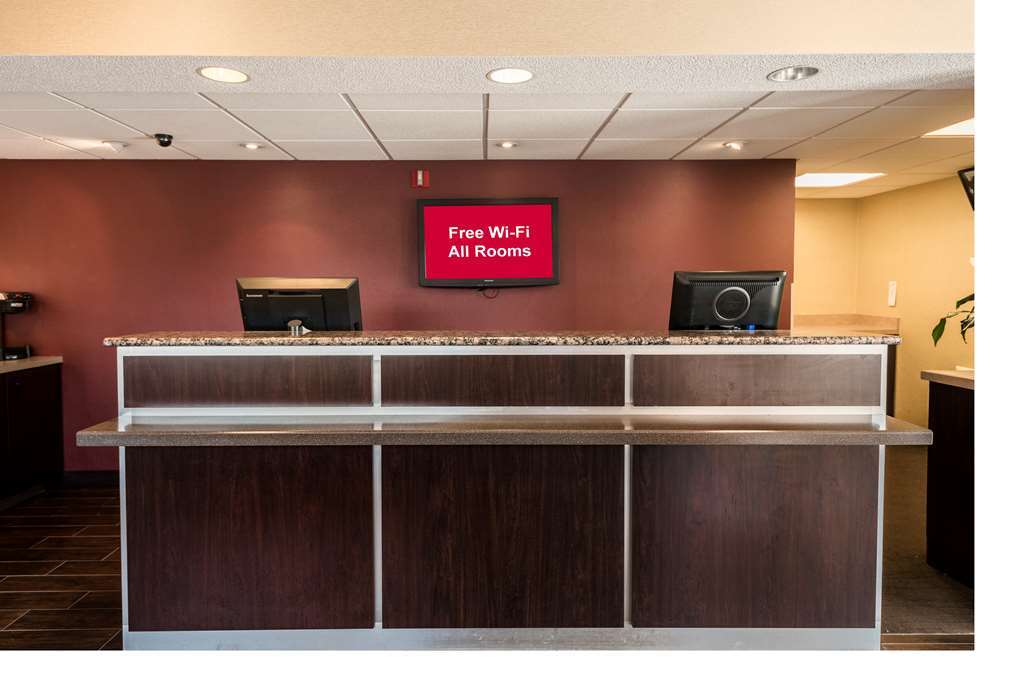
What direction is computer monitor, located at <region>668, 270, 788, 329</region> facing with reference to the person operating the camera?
facing away from the viewer

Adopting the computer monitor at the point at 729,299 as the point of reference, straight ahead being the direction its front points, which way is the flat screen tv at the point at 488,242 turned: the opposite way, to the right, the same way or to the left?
the opposite way

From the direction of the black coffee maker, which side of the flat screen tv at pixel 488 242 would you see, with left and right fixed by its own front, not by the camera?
right

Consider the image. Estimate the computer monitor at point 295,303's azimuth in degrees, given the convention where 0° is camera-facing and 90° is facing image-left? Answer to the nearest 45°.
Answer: approximately 180°

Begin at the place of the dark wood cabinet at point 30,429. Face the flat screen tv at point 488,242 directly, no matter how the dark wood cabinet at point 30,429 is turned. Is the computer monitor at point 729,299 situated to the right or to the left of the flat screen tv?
right

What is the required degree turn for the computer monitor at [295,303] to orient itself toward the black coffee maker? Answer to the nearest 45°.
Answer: approximately 45° to its left

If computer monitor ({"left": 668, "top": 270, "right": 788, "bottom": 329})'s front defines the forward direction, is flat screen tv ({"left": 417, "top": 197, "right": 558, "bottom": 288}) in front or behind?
in front

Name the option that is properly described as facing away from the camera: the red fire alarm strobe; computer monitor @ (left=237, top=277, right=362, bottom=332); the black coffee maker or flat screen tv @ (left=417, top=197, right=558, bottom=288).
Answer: the computer monitor

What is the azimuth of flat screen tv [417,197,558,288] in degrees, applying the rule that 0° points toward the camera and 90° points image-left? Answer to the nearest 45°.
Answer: approximately 0°

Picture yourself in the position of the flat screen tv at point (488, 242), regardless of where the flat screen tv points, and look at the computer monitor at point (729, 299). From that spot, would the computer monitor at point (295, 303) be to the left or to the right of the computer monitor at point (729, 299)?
right

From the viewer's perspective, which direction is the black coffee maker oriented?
to the viewer's right

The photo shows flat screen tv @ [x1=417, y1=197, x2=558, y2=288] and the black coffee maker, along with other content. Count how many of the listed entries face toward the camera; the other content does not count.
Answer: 1

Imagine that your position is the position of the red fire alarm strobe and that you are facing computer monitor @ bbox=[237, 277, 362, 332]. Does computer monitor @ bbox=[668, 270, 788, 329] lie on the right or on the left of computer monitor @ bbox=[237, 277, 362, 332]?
left

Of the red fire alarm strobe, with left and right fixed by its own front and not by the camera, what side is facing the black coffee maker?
right

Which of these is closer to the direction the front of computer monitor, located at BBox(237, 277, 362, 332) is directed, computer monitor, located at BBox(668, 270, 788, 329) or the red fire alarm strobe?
the red fire alarm strobe

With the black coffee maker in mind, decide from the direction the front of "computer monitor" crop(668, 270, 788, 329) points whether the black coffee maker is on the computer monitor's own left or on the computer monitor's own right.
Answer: on the computer monitor's own left
